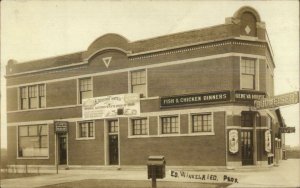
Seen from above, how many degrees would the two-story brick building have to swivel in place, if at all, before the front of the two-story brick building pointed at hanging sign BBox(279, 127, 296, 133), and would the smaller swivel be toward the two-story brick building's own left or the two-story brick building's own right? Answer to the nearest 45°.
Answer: approximately 90° to the two-story brick building's own left

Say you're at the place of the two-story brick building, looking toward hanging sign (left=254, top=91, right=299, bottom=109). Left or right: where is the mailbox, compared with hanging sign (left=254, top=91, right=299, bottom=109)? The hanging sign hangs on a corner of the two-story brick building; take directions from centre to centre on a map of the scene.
right

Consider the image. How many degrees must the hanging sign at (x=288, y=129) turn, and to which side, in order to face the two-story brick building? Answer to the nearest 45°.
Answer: approximately 45° to its right

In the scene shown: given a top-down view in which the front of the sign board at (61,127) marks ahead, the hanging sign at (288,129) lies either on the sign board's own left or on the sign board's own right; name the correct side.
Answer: on the sign board's own left

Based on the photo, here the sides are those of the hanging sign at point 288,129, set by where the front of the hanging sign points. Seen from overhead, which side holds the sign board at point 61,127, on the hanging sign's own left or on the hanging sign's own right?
on the hanging sign's own right
